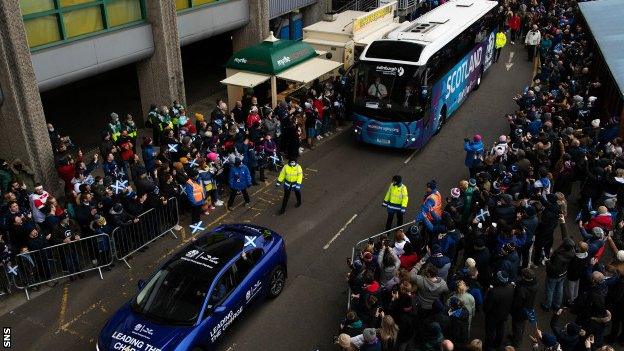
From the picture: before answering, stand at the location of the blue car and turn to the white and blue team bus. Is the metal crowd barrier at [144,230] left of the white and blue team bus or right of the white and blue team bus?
left

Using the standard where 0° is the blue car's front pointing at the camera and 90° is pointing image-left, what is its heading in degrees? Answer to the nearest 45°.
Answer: approximately 45°

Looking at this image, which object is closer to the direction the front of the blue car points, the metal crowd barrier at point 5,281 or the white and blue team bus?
the metal crowd barrier

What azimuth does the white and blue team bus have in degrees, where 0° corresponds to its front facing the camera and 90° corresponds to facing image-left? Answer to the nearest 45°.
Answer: approximately 45°

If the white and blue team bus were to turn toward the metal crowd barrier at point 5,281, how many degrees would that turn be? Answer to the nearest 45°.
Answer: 0° — it already faces it

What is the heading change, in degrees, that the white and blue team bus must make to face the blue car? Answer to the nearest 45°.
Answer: approximately 45° to its left

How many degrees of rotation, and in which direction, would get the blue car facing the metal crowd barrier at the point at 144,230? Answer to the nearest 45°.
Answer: approximately 135° to its right

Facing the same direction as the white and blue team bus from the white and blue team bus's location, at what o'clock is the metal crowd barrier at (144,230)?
The metal crowd barrier is roughly at 12 o'clock from the white and blue team bus.

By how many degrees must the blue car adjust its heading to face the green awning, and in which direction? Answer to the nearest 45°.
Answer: approximately 135° to its right

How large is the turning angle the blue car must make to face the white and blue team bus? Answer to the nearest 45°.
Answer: approximately 180°

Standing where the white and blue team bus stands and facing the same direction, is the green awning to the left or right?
on its right

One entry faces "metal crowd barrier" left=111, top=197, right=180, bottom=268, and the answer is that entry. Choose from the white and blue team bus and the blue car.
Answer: the white and blue team bus
